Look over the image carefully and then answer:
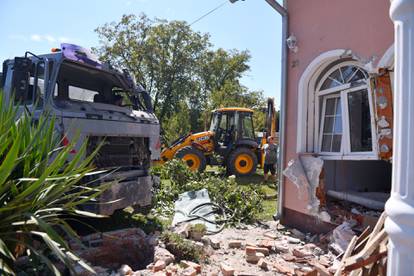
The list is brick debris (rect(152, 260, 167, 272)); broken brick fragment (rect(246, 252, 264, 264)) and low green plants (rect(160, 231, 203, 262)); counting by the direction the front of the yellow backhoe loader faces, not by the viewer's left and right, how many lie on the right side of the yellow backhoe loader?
0

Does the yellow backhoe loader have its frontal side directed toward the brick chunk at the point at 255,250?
no

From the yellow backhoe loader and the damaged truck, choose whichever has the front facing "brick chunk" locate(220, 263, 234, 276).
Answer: the damaged truck

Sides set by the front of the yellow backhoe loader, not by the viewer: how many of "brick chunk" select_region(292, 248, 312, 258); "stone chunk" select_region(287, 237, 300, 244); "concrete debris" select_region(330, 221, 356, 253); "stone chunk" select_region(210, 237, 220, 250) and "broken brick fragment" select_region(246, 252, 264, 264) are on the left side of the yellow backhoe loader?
5

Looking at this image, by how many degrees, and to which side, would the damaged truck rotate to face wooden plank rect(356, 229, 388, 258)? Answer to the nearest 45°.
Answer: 0° — it already faces it

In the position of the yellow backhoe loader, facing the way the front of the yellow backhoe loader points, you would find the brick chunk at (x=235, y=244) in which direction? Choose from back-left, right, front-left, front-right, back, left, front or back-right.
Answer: left

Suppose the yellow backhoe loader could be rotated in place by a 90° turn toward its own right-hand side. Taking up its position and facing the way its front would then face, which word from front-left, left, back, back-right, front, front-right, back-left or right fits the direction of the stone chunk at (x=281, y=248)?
back

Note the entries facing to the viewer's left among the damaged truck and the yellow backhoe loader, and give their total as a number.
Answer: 1

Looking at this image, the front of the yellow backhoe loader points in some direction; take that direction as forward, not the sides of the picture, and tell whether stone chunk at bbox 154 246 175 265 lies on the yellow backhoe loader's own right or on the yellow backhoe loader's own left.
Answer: on the yellow backhoe loader's own left

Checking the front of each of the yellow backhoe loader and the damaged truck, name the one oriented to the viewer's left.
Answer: the yellow backhoe loader

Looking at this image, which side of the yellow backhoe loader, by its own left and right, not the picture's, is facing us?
left

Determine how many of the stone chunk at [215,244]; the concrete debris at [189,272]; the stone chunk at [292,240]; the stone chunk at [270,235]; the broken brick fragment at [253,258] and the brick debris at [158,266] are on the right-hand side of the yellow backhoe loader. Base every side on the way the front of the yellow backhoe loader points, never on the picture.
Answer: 0

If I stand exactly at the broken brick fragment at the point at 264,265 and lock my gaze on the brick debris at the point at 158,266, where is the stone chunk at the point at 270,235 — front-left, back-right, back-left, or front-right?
back-right

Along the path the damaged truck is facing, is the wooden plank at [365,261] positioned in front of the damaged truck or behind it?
in front

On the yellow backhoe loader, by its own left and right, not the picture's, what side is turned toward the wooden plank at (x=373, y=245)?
left

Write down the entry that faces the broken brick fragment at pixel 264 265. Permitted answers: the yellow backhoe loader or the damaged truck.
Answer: the damaged truck

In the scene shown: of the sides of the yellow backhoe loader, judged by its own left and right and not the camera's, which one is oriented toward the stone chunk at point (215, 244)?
left

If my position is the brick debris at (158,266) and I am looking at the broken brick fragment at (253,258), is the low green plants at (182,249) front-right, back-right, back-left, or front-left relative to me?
front-left
